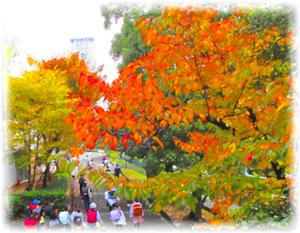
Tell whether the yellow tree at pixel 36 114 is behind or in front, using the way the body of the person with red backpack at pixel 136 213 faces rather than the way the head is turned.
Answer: in front

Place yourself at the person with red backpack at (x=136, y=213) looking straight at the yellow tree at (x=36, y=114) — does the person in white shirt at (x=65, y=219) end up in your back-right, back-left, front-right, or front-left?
front-left

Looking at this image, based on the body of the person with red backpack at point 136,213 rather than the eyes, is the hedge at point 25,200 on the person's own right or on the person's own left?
on the person's own left

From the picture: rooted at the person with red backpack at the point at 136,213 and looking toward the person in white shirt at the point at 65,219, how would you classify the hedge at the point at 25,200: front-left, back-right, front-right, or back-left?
front-right

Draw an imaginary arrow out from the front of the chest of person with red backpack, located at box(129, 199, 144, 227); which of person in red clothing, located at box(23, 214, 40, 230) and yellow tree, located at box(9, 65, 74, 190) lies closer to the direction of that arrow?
the yellow tree

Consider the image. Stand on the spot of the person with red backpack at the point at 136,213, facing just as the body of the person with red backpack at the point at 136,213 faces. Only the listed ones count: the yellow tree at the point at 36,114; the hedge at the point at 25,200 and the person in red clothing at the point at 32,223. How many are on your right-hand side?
0

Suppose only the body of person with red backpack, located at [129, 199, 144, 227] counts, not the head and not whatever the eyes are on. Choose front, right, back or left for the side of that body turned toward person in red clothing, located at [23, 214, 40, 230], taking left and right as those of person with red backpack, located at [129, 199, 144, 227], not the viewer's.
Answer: left

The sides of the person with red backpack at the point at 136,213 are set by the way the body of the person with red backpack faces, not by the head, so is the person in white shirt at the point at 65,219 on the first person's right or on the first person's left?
on the first person's left

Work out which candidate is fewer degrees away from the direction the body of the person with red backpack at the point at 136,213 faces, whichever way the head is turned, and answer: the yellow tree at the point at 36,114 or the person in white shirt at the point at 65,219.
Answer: the yellow tree

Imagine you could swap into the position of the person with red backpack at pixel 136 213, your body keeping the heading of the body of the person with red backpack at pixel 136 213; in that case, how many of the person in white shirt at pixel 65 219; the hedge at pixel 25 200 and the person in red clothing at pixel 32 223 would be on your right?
0

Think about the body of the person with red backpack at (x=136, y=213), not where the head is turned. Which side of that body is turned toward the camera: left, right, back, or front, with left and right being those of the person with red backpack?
back
